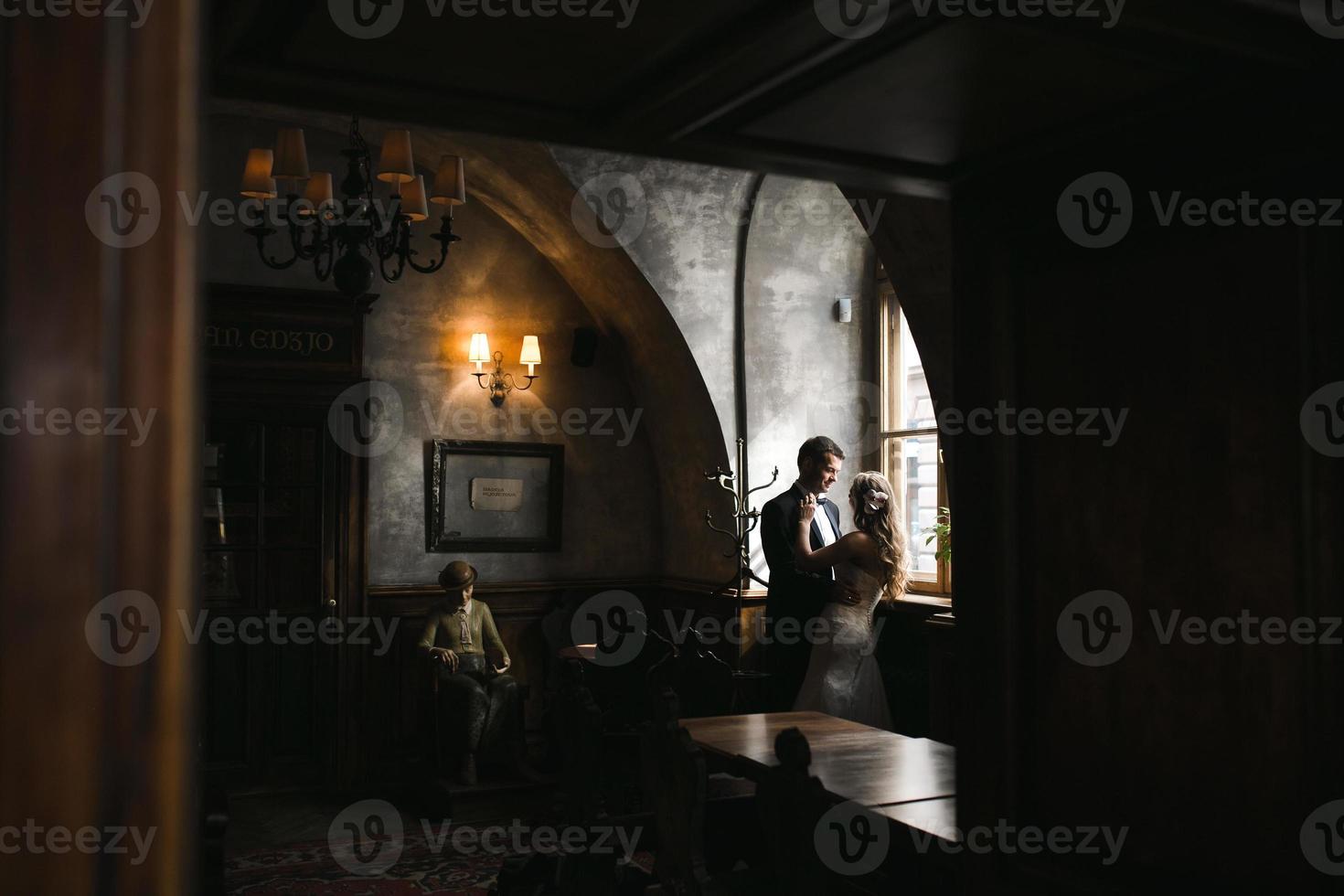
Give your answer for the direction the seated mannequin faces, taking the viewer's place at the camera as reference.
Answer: facing the viewer

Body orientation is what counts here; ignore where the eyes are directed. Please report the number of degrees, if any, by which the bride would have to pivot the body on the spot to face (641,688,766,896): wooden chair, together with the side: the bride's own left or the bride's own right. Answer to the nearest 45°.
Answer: approximately 135° to the bride's own left

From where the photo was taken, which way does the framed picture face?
toward the camera

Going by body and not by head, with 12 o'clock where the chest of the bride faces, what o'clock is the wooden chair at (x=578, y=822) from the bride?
The wooden chair is roughly at 8 o'clock from the bride.

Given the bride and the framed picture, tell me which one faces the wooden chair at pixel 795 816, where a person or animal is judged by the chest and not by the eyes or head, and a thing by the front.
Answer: the framed picture

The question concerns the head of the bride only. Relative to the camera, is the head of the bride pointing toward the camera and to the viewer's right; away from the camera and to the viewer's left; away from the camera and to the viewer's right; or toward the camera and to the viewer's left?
away from the camera and to the viewer's left

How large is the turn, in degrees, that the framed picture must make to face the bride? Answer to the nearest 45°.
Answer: approximately 45° to its left

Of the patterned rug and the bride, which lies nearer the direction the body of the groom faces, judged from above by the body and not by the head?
the bride

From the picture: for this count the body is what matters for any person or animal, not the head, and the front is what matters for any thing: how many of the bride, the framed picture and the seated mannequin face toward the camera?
2

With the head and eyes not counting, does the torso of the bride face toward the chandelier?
no

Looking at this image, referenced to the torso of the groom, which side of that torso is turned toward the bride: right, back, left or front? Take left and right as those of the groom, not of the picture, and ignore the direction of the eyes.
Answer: front

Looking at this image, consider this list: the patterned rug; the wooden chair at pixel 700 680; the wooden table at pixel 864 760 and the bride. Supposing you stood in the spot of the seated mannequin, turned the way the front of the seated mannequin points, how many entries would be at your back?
0

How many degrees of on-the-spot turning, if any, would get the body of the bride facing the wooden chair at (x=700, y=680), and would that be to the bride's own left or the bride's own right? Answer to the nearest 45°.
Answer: approximately 90° to the bride's own left

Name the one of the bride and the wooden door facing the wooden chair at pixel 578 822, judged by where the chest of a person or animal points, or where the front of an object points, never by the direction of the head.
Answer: the wooden door

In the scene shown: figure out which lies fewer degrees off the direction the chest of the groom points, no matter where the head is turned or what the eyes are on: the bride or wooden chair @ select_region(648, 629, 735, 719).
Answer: the bride

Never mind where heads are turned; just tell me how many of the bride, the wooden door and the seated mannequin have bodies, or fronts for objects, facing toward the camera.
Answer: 2

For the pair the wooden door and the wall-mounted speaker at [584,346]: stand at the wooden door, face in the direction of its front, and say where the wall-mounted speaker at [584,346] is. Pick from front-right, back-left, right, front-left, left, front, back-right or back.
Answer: left

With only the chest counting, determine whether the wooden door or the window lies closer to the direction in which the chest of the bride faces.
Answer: the wooden door

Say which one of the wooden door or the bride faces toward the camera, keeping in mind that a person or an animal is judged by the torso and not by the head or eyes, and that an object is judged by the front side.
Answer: the wooden door
